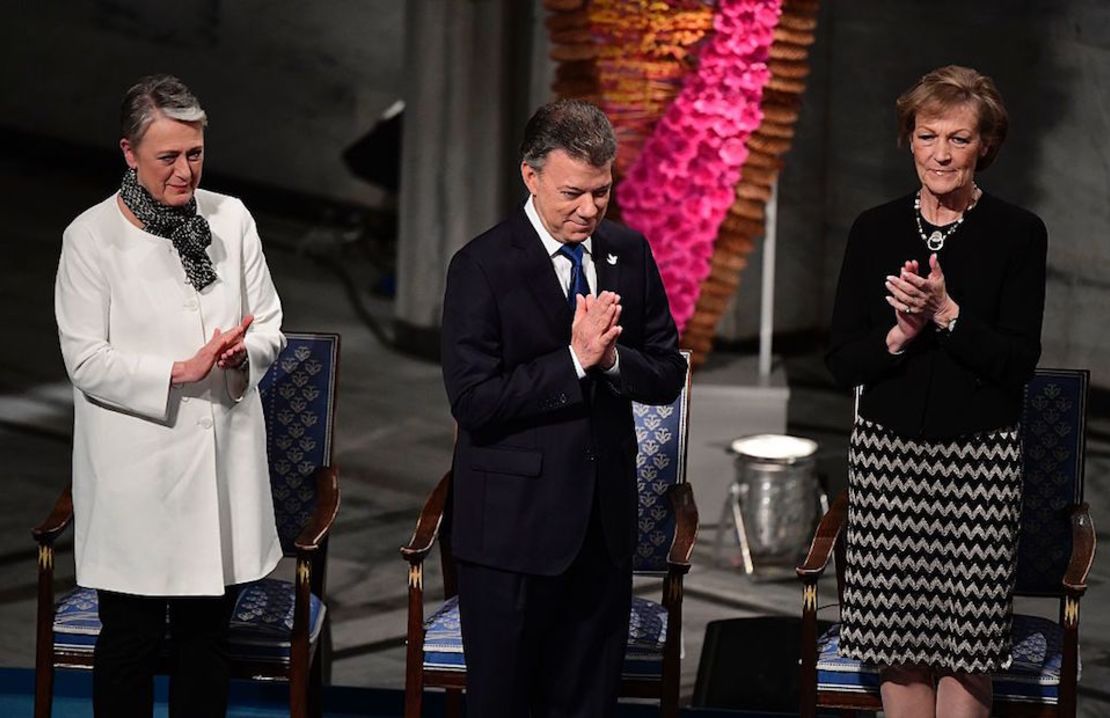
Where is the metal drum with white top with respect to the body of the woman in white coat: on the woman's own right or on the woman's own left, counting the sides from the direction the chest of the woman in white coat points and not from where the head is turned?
on the woman's own left

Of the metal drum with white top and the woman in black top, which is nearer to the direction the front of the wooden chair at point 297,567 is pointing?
the woman in black top

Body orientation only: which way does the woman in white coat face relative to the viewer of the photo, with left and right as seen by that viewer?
facing the viewer and to the right of the viewer

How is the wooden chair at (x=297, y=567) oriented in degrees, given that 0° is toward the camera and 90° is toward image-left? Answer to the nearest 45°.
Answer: approximately 0°

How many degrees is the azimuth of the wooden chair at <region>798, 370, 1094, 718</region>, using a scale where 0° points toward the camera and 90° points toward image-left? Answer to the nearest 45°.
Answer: approximately 0°

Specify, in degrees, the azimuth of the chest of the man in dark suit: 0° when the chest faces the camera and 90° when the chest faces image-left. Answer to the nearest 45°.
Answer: approximately 315°

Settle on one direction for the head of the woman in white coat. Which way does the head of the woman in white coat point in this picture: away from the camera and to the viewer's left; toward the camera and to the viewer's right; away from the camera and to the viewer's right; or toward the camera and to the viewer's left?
toward the camera and to the viewer's right
